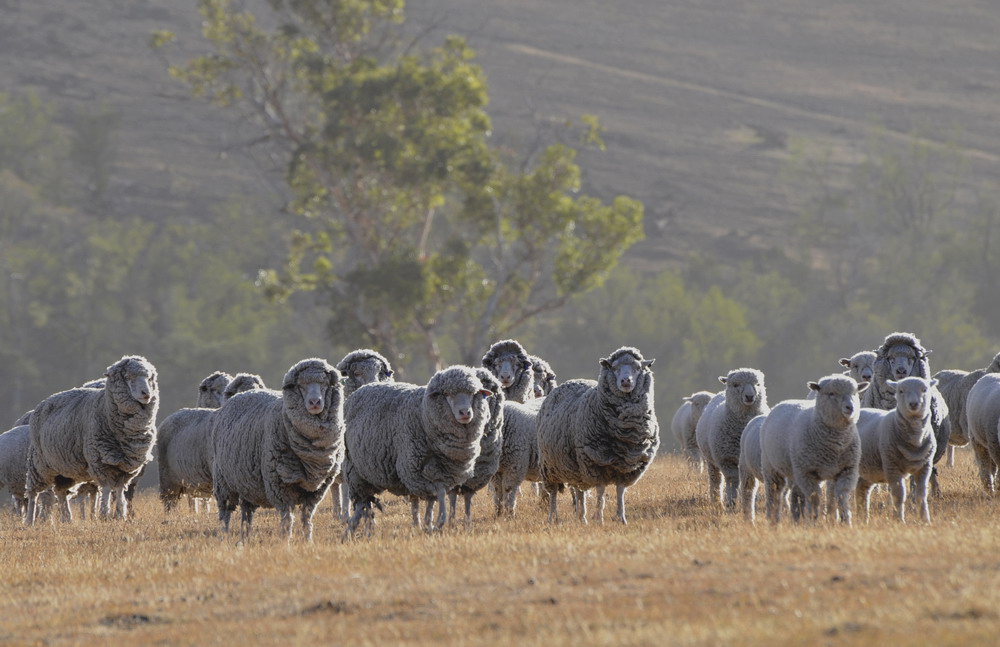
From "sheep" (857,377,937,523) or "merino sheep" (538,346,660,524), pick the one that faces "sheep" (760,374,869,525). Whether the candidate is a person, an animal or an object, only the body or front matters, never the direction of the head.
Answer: the merino sheep

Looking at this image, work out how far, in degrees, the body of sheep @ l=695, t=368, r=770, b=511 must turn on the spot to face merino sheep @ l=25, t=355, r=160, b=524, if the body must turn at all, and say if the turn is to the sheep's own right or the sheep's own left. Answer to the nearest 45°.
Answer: approximately 135° to the sheep's own right

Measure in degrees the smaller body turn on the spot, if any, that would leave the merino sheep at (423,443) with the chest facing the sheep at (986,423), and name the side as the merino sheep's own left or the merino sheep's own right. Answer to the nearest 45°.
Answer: approximately 45° to the merino sheep's own left

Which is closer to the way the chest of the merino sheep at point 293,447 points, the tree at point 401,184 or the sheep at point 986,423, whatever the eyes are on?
the sheep

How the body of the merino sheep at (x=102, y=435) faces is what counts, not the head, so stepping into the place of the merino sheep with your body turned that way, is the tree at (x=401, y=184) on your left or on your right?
on your left

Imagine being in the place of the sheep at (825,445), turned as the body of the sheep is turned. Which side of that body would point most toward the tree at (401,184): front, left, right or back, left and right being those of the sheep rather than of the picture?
back

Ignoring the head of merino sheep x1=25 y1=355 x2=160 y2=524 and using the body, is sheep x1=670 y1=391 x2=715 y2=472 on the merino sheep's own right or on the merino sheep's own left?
on the merino sheep's own left

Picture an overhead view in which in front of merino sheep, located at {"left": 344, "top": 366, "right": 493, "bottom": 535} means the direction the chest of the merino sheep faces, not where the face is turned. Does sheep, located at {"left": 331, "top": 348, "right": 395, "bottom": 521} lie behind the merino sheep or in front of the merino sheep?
behind

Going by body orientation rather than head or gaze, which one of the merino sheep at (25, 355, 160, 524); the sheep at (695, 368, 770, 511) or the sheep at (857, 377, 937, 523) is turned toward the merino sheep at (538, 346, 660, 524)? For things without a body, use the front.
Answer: the merino sheep at (25, 355, 160, 524)

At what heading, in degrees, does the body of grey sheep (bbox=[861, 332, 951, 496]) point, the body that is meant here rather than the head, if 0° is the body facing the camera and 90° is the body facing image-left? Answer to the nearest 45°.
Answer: approximately 0°

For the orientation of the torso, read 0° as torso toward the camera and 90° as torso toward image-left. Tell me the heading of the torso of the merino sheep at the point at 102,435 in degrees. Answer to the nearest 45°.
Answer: approximately 315°
